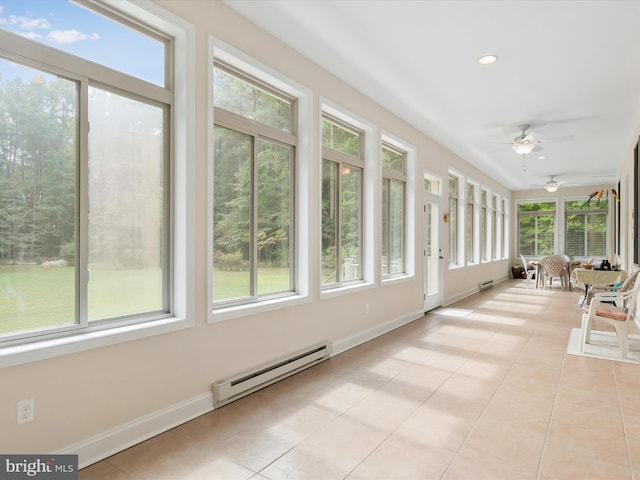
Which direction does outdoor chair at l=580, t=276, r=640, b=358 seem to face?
to the viewer's left

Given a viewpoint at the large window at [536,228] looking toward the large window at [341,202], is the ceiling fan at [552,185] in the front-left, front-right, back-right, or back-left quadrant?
front-left

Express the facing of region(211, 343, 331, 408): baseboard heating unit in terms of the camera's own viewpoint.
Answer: facing the viewer and to the right of the viewer

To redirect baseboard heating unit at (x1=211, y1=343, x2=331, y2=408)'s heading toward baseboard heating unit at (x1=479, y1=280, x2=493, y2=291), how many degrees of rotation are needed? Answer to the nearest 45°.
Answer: approximately 90° to its left

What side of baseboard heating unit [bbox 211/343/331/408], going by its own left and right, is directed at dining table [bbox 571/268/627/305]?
left

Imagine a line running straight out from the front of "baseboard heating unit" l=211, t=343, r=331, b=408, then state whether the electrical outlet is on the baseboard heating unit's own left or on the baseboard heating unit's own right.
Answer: on the baseboard heating unit's own right

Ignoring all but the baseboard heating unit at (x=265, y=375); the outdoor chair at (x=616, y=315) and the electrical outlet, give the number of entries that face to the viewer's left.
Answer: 1

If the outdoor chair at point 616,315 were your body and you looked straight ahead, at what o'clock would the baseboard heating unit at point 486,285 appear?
The baseboard heating unit is roughly at 2 o'clock from the outdoor chair.

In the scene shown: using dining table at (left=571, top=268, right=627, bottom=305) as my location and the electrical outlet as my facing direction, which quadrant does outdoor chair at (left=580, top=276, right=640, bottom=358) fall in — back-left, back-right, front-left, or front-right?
front-left

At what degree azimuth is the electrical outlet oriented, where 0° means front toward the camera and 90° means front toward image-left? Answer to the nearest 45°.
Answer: approximately 315°

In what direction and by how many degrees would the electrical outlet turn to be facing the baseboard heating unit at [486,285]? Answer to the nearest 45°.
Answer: approximately 45° to its left

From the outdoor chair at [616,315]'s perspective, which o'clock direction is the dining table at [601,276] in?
The dining table is roughly at 3 o'clock from the outdoor chair.

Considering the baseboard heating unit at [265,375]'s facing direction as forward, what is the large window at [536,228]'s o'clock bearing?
The large window is roughly at 9 o'clock from the baseboard heating unit.

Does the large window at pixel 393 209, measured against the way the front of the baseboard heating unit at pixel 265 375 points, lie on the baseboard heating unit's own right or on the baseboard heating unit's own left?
on the baseboard heating unit's own left

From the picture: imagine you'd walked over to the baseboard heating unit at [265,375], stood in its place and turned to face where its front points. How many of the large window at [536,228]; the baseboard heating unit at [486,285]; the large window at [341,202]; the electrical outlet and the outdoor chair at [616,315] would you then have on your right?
1

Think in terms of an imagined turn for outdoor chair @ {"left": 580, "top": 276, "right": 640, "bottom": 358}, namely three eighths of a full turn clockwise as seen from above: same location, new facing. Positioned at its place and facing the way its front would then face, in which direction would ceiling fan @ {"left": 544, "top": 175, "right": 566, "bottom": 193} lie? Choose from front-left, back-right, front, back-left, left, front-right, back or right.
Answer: front-left
